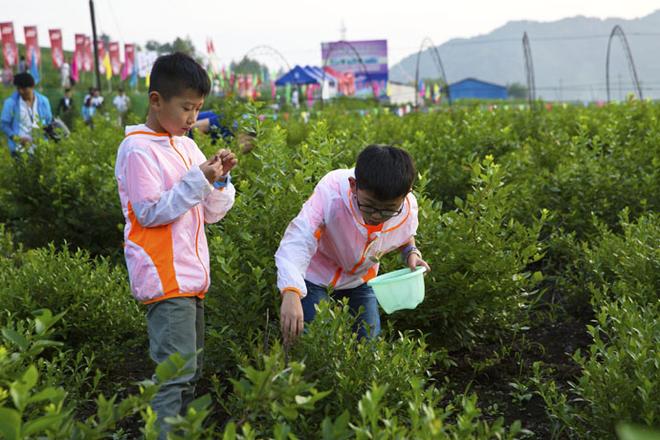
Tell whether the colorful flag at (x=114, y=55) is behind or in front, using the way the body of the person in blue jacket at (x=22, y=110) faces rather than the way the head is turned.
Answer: behind

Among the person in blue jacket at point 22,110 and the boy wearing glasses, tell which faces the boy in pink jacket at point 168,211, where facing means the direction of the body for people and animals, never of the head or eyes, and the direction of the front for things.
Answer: the person in blue jacket

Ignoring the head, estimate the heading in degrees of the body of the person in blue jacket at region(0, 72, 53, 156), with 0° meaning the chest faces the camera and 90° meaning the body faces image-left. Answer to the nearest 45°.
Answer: approximately 0°

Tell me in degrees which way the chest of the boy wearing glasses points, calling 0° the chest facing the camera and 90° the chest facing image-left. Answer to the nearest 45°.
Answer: approximately 315°

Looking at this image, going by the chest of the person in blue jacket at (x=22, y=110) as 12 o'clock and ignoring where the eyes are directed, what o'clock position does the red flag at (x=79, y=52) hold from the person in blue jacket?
The red flag is roughly at 6 o'clock from the person in blue jacket.

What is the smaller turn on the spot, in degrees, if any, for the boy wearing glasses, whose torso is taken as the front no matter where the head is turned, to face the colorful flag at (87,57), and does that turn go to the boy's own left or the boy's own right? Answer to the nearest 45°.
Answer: approximately 135° to the boy's own left

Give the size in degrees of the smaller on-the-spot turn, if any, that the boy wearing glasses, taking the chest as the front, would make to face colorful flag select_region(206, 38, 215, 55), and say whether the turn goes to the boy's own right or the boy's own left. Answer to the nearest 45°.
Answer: approximately 135° to the boy's own left

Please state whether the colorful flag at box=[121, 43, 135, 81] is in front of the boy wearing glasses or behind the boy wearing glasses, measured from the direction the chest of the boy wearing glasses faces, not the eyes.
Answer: behind
